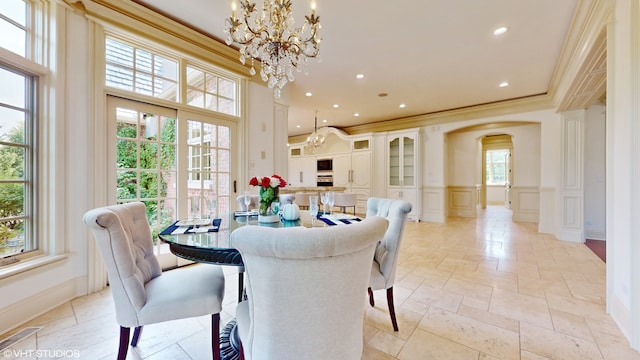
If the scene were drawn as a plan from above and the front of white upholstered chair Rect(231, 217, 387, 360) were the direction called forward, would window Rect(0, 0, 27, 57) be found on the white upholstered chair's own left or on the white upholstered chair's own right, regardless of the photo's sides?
on the white upholstered chair's own left

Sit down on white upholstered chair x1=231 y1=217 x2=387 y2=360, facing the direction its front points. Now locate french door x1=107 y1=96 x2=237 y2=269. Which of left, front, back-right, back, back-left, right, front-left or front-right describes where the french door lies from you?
front-left

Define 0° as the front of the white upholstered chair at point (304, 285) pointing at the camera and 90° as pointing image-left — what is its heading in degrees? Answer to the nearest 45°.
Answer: approximately 180°

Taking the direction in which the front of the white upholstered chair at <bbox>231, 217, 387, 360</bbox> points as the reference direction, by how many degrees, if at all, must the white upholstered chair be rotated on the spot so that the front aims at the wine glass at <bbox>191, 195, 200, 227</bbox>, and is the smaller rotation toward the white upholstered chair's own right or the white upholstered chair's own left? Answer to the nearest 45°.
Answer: approximately 45° to the white upholstered chair's own left

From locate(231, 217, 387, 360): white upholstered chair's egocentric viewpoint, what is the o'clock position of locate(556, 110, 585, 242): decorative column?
The decorative column is roughly at 2 o'clock from the white upholstered chair.

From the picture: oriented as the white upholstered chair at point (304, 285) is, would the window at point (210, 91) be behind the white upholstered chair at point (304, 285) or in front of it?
in front

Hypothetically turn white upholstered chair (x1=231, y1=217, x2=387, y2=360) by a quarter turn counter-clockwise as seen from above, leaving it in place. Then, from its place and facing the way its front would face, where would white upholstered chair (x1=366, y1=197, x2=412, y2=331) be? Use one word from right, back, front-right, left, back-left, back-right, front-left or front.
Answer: back-right

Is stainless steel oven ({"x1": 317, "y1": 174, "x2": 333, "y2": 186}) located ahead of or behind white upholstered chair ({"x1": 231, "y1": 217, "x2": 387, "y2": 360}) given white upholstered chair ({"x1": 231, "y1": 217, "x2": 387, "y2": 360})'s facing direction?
ahead

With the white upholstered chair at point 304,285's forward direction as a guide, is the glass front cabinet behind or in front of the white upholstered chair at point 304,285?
in front

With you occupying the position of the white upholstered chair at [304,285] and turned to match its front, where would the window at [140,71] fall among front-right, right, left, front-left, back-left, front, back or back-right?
front-left
